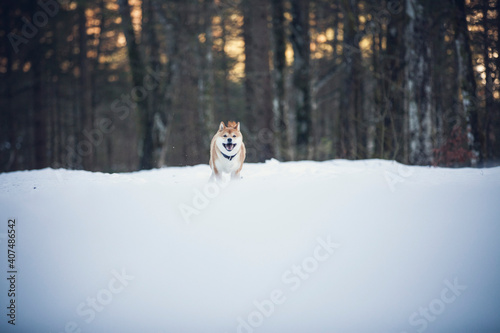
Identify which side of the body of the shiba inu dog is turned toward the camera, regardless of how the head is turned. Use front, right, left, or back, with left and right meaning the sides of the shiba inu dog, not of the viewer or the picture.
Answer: front
